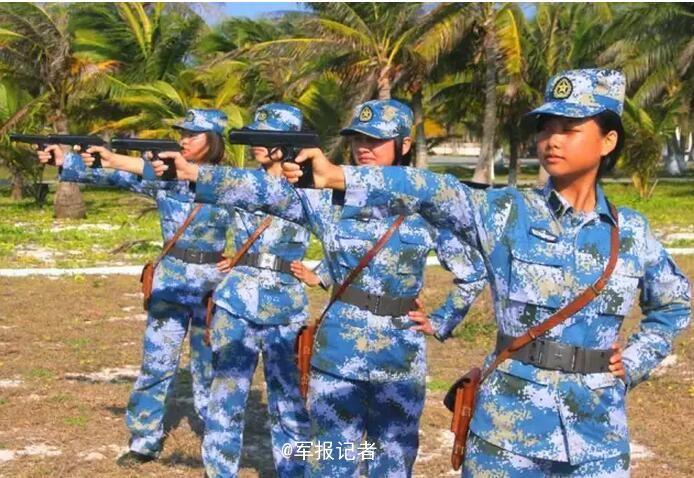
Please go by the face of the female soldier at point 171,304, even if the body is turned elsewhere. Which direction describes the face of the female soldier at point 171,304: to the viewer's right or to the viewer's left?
to the viewer's left

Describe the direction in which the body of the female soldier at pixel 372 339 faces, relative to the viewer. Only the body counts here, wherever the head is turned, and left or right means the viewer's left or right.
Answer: facing the viewer

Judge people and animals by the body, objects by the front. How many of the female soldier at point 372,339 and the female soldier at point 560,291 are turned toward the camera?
2

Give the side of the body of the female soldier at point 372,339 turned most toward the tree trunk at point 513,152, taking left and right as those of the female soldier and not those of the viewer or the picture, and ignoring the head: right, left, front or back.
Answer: back

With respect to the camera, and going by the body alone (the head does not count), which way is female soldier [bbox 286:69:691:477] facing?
toward the camera

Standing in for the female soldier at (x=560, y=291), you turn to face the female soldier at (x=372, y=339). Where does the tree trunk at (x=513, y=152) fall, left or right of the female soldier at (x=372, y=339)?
right

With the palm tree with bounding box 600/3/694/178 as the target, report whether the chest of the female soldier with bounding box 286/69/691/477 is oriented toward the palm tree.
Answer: no

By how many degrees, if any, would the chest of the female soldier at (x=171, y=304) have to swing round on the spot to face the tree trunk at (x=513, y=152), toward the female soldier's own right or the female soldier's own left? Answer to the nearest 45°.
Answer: approximately 180°

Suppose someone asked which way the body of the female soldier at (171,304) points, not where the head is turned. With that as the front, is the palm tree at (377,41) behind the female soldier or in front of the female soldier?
behind

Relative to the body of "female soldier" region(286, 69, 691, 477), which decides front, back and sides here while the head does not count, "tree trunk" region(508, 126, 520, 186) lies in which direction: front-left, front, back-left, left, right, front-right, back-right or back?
back

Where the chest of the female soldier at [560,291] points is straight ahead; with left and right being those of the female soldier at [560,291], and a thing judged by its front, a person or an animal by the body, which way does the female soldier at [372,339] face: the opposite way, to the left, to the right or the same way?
the same way

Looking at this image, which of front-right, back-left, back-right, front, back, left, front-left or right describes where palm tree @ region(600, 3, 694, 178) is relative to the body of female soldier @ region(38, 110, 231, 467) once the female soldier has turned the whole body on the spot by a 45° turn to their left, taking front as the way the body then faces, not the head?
back-left

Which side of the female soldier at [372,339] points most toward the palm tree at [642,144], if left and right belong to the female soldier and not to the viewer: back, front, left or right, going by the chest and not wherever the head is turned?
back

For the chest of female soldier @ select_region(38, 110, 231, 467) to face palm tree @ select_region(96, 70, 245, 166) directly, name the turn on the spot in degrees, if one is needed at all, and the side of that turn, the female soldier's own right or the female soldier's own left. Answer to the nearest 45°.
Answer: approximately 135° to the female soldier's own right

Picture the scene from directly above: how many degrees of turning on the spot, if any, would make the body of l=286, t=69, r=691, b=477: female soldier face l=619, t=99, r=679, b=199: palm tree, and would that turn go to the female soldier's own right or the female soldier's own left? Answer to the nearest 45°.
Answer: approximately 180°
